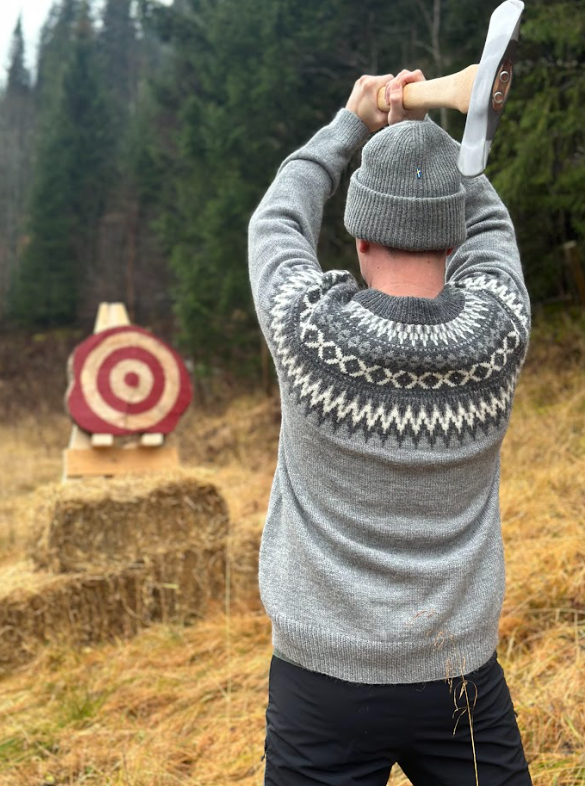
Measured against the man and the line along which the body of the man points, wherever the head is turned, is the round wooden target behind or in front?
in front

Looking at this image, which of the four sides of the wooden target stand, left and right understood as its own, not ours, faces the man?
front

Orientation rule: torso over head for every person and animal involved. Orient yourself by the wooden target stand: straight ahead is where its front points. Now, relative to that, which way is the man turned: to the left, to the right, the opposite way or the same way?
the opposite way

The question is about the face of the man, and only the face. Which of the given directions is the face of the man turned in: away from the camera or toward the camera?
away from the camera

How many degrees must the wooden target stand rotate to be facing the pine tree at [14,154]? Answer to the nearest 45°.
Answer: approximately 180°

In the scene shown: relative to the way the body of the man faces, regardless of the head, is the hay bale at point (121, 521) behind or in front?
in front

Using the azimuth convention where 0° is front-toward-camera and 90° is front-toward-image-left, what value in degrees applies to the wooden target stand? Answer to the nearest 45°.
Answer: approximately 0°

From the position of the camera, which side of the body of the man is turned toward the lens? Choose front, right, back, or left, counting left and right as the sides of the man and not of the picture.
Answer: back

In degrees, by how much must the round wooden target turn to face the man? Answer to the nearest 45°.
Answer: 0° — it already faces them
